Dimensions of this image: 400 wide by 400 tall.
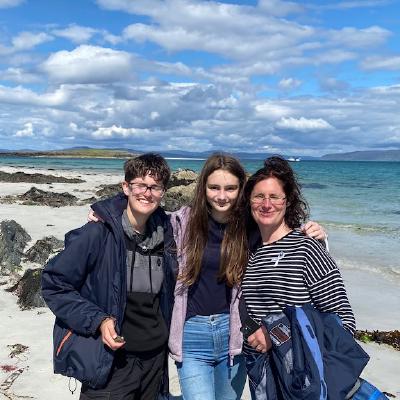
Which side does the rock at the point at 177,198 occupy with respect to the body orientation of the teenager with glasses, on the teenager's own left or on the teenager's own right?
on the teenager's own left

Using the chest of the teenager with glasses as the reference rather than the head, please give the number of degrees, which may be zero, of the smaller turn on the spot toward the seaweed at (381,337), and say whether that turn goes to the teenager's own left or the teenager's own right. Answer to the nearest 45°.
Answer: approximately 90° to the teenager's own left

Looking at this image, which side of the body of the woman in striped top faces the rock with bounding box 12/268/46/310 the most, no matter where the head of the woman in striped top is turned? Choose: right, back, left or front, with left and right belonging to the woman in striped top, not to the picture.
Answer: right

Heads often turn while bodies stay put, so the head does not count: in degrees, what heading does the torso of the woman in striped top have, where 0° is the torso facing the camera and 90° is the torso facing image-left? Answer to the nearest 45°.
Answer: approximately 45°

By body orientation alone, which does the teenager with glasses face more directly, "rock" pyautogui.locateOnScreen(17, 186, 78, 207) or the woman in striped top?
the woman in striped top

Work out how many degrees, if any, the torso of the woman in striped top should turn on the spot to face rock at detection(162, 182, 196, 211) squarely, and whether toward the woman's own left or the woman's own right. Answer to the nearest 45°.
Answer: approximately 135° to the woman's own right

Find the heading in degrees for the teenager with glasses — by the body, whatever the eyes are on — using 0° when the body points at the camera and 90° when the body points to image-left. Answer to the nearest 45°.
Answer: approximately 315°

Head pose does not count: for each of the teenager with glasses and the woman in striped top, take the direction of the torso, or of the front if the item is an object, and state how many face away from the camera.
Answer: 0

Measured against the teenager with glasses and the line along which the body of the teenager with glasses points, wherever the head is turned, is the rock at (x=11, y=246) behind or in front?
behind

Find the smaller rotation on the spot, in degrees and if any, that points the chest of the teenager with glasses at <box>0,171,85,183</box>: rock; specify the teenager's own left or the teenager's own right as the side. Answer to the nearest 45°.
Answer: approximately 135° to the teenager's own left

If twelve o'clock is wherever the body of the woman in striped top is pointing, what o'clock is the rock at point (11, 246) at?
The rock is roughly at 3 o'clock from the woman in striped top.

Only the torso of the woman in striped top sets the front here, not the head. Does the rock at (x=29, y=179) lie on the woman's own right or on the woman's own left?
on the woman's own right
